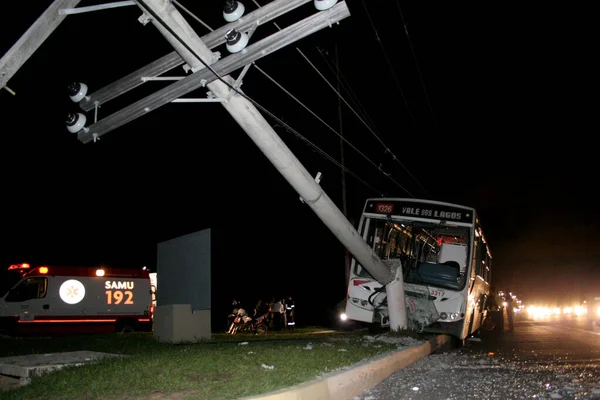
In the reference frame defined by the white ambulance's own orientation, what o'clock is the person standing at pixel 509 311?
The person standing is roughly at 6 o'clock from the white ambulance.

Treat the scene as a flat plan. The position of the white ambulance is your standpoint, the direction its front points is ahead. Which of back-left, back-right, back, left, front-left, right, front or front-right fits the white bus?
back-left

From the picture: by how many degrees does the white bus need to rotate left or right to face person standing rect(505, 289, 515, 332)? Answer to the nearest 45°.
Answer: approximately 180°

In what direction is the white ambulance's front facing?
to the viewer's left

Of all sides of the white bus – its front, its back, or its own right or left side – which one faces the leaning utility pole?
front

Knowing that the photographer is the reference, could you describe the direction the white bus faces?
facing the viewer

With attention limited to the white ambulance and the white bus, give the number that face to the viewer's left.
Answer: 1

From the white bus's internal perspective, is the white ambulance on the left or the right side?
on its right
